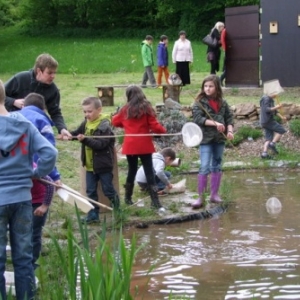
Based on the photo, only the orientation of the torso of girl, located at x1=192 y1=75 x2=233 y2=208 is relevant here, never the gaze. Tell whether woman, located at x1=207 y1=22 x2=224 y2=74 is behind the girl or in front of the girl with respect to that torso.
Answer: behind

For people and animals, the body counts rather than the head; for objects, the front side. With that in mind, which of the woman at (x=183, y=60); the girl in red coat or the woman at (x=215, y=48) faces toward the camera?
the woman at (x=183, y=60)

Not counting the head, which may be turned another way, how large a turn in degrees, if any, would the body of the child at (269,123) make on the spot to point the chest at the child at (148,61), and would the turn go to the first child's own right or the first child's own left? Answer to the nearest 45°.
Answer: approximately 90° to the first child's own left

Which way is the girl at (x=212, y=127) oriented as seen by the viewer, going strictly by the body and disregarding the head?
toward the camera

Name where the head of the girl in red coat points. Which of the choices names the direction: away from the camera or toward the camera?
away from the camera

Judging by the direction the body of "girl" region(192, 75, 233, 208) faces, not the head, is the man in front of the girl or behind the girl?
in front

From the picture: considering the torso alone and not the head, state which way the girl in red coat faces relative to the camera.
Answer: away from the camera

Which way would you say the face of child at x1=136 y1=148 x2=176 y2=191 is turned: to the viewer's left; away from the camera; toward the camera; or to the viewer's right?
to the viewer's right

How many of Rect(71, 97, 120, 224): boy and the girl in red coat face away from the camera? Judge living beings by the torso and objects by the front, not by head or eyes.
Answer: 1
